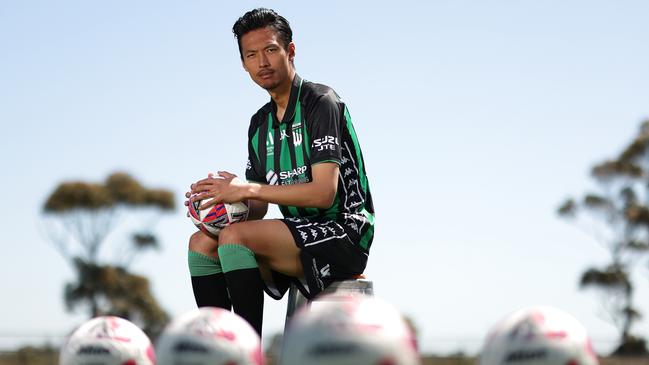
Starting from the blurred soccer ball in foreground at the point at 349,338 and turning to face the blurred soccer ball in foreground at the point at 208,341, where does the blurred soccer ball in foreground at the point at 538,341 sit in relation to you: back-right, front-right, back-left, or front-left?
back-right

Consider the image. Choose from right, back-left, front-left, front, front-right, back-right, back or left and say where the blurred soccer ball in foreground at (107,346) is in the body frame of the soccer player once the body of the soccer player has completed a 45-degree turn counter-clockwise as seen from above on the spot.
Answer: front-right

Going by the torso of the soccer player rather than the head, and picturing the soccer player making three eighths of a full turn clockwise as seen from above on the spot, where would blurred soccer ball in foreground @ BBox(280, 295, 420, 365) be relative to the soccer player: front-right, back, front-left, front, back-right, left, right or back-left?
back

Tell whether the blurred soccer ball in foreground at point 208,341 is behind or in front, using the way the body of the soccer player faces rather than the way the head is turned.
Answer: in front

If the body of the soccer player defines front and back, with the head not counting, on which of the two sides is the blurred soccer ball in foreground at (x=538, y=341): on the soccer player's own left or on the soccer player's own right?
on the soccer player's own left

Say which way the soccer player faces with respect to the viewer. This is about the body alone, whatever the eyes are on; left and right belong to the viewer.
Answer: facing the viewer and to the left of the viewer

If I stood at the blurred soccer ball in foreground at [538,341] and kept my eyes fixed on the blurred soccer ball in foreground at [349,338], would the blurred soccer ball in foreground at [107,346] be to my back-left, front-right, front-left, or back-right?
front-right
